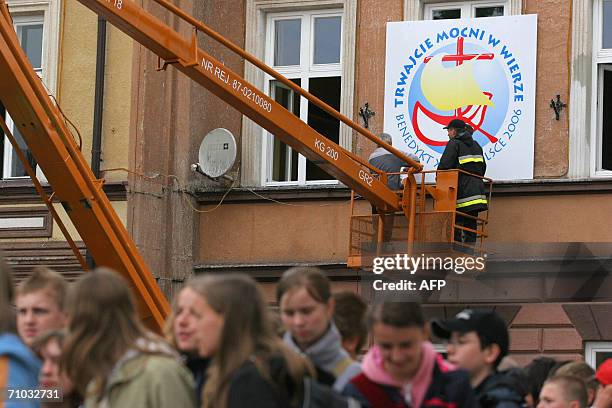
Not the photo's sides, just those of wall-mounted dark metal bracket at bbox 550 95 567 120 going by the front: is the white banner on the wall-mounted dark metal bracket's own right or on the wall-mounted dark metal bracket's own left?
on the wall-mounted dark metal bracket's own right

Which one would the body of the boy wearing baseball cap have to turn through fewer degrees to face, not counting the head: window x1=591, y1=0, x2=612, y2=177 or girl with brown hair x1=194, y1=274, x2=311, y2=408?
the girl with brown hair

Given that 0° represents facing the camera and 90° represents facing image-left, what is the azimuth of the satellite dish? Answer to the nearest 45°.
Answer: approximately 45°

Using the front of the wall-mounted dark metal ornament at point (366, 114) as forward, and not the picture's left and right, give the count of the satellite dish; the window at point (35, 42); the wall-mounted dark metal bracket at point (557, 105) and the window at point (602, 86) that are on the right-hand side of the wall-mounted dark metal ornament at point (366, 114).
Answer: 2
